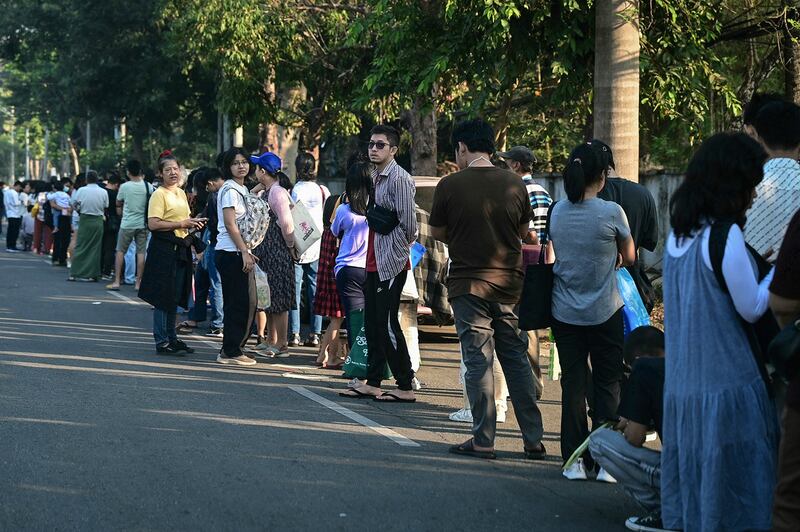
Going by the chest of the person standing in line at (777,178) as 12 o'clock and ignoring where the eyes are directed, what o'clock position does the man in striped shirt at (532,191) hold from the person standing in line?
The man in striped shirt is roughly at 11 o'clock from the person standing in line.

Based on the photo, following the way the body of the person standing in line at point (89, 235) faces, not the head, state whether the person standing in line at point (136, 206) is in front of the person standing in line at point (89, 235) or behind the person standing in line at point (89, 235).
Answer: behind

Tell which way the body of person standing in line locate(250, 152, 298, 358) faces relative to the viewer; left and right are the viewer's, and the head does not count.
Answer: facing to the left of the viewer

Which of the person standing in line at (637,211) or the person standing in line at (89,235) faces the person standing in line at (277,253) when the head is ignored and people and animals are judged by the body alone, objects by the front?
the person standing in line at (637,211)

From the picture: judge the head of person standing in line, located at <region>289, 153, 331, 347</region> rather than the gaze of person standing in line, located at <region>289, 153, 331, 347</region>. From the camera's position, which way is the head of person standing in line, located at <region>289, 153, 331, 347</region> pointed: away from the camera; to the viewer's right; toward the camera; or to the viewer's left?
away from the camera

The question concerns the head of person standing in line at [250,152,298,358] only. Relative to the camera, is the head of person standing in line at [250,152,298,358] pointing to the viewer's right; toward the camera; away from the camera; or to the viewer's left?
to the viewer's left

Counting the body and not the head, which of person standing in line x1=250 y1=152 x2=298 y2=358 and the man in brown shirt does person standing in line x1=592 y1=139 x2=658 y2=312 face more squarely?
the person standing in line

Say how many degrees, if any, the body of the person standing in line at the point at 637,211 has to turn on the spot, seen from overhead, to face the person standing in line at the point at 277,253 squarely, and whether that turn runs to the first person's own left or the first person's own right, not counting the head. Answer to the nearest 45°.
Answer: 0° — they already face them

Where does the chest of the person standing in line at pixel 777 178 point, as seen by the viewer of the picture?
away from the camera

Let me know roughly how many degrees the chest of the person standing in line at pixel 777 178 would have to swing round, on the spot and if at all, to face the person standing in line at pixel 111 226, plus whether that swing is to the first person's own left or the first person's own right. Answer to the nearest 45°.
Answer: approximately 45° to the first person's own left

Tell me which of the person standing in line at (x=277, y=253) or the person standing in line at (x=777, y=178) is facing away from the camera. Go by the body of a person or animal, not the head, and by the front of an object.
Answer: the person standing in line at (x=777, y=178)
